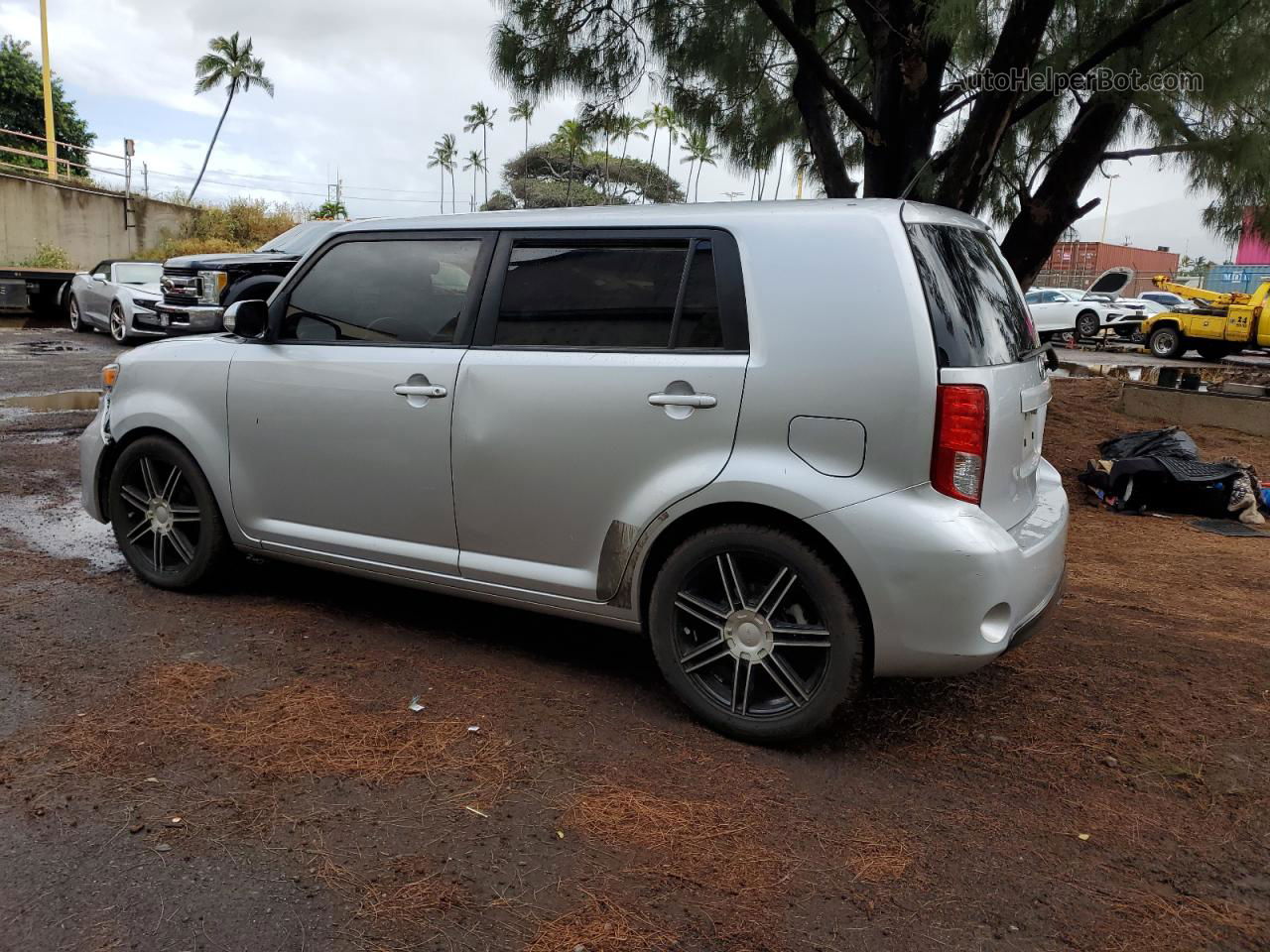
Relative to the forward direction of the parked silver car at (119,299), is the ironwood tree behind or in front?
in front

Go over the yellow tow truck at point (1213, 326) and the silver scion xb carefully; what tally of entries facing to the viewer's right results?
1

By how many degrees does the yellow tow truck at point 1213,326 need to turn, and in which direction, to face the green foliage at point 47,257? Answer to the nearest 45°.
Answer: approximately 180°

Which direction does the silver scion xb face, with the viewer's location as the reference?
facing away from the viewer and to the left of the viewer

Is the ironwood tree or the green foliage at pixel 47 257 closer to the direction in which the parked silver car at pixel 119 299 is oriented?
the ironwood tree

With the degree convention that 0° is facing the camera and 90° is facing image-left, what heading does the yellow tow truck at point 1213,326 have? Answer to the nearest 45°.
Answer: approximately 270°

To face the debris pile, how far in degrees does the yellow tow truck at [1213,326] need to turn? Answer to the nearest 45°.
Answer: approximately 90° to its right

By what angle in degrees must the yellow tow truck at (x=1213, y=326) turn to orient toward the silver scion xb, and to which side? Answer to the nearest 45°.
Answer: approximately 90° to its right

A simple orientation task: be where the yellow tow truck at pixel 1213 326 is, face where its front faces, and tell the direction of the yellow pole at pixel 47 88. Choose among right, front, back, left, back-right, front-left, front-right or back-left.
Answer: back

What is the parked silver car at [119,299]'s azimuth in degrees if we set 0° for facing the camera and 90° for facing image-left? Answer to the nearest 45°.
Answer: approximately 315°

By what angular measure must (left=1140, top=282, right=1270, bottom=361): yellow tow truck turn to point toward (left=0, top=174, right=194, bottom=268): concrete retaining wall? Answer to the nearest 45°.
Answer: approximately 180°

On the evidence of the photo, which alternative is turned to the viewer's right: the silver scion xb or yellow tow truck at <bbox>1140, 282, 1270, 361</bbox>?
the yellow tow truck
